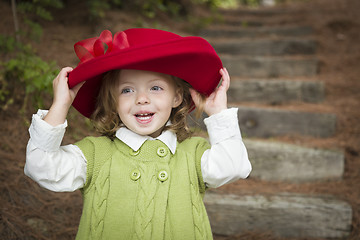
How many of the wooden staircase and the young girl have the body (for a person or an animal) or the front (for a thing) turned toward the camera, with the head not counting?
2

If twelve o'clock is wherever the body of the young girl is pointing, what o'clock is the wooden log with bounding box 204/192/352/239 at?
The wooden log is roughly at 8 o'clock from the young girl.

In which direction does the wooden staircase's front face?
toward the camera

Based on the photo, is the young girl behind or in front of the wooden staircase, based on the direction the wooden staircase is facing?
in front

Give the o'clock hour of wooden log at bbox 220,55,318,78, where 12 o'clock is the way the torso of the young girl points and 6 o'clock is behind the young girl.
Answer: The wooden log is roughly at 7 o'clock from the young girl.

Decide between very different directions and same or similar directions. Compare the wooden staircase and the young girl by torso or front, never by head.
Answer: same or similar directions

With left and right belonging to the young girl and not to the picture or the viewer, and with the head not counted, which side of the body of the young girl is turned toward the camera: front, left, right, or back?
front

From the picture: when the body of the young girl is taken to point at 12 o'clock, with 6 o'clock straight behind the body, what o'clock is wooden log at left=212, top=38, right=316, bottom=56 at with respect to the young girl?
The wooden log is roughly at 7 o'clock from the young girl.
